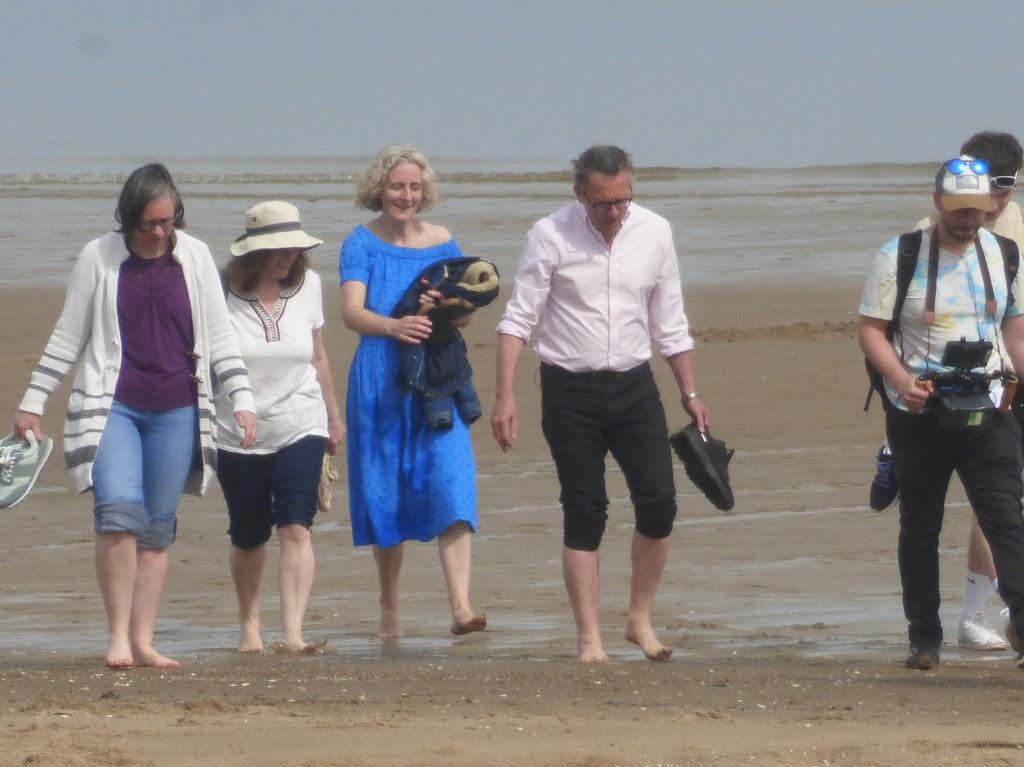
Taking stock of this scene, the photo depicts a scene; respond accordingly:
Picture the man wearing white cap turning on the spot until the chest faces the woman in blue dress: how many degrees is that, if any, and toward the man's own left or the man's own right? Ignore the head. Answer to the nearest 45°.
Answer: approximately 90° to the man's own right

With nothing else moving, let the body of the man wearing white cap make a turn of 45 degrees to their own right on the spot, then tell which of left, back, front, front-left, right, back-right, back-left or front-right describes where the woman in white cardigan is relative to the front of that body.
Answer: front-right

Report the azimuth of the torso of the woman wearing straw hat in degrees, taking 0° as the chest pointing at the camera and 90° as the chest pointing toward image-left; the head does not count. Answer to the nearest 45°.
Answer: approximately 0°

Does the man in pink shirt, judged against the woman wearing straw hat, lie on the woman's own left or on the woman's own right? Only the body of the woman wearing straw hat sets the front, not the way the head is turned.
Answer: on the woman's own left

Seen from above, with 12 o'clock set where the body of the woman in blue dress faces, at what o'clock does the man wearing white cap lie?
The man wearing white cap is roughly at 10 o'clock from the woman in blue dress.

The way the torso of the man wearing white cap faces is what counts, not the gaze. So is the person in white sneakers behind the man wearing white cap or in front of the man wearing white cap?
behind

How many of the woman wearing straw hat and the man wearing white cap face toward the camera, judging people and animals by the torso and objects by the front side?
2
